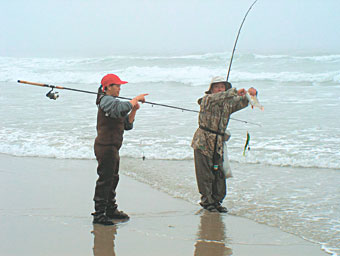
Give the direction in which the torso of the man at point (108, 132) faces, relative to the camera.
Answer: to the viewer's right

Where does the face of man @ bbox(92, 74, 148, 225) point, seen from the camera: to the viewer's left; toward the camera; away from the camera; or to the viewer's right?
to the viewer's right

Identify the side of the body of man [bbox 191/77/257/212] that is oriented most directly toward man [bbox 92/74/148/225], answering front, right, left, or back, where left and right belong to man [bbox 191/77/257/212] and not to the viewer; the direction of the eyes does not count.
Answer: right

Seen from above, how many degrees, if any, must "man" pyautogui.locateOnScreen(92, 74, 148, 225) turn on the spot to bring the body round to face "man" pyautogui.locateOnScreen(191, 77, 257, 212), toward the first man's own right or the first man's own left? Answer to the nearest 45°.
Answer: approximately 45° to the first man's own left

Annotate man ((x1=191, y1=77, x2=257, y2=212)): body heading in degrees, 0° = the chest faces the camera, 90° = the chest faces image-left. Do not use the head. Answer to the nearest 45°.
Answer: approximately 315°
